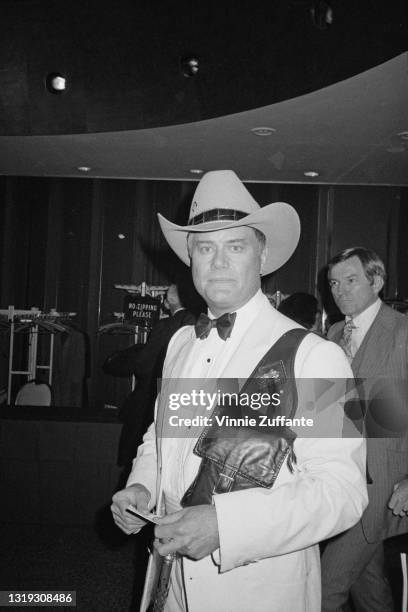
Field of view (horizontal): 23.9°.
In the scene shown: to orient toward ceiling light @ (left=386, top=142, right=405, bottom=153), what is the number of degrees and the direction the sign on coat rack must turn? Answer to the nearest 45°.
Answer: approximately 90° to its left

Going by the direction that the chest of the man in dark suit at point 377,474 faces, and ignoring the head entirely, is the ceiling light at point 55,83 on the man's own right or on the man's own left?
on the man's own right

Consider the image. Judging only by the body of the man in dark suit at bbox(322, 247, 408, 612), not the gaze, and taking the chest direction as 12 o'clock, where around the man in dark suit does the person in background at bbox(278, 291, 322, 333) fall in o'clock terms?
The person in background is roughly at 4 o'clock from the man in dark suit.

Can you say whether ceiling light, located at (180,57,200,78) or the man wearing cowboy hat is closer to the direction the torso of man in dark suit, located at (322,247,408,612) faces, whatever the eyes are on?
the man wearing cowboy hat

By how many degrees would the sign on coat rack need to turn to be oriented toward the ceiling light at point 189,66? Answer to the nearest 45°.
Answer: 0° — it already faces it

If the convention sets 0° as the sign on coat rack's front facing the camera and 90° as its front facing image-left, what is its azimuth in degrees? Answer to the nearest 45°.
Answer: approximately 0°

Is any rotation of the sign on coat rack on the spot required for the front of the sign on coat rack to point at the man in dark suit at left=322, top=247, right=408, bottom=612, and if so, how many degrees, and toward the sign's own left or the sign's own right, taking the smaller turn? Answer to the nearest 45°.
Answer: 0° — it already faces them

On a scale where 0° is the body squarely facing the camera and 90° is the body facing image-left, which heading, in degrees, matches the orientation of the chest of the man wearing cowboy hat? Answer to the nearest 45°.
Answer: approximately 45°

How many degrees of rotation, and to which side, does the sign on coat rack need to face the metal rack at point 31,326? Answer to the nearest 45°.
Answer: approximately 135° to its right
